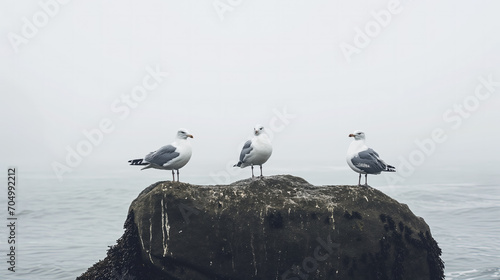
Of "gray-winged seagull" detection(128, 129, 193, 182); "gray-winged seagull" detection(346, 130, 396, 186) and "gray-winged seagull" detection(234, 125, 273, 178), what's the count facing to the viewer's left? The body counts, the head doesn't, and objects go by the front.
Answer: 1

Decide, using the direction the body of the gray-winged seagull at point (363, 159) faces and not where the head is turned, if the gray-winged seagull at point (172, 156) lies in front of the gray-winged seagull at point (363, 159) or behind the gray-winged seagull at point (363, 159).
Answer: in front

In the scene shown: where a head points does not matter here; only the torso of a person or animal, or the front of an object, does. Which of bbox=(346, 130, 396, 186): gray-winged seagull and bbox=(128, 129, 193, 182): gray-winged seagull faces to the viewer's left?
bbox=(346, 130, 396, 186): gray-winged seagull

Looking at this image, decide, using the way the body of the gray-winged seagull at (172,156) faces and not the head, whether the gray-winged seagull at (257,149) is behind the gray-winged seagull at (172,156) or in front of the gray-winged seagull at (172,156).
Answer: in front

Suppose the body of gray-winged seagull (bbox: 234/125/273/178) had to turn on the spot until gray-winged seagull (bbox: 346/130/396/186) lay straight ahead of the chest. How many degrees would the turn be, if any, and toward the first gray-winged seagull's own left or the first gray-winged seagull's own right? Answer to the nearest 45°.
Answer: approximately 45° to the first gray-winged seagull's own left

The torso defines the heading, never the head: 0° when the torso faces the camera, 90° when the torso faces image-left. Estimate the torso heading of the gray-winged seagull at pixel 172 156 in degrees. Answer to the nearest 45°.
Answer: approximately 270°

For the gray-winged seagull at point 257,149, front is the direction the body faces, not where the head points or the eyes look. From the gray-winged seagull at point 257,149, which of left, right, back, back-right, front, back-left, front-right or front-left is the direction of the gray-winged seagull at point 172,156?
back-right

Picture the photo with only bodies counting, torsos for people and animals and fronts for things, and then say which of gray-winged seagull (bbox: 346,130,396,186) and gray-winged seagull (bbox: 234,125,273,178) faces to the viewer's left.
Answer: gray-winged seagull (bbox: 346,130,396,186)

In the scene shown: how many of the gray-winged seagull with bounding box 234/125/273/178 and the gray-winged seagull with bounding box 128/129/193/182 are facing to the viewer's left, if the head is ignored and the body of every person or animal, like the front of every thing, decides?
0

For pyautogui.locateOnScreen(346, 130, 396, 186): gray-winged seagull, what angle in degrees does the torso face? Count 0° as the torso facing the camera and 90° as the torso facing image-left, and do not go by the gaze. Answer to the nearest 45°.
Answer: approximately 90°

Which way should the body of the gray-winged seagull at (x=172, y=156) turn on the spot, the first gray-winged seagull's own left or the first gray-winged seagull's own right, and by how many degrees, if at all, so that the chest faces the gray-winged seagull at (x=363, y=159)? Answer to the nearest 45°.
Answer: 0° — it already faces it

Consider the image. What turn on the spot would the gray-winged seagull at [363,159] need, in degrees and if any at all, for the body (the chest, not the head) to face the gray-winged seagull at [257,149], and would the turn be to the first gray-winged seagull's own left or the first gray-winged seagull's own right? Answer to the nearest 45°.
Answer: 0° — it already faces it

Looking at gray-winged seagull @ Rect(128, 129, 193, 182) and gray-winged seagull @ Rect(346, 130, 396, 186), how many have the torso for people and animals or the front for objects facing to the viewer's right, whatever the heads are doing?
1

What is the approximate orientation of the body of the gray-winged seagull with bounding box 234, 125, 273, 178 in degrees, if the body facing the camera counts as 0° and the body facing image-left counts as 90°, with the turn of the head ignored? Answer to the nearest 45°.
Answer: approximately 315°
